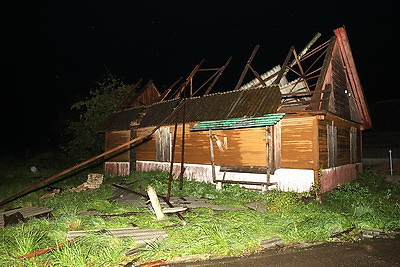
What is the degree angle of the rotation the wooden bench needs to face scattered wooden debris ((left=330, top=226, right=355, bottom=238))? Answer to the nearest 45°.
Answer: approximately 45° to its left

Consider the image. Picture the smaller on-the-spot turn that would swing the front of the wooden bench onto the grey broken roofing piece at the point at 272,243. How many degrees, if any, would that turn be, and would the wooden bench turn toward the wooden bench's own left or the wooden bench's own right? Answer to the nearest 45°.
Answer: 0° — it already faces it

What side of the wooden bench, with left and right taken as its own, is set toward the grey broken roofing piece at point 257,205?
front

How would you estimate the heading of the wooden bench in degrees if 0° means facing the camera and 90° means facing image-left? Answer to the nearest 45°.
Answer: approximately 0°

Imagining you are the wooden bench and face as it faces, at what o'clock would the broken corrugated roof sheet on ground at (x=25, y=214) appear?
The broken corrugated roof sheet on ground is roughly at 2 o'clock from the wooden bench.
